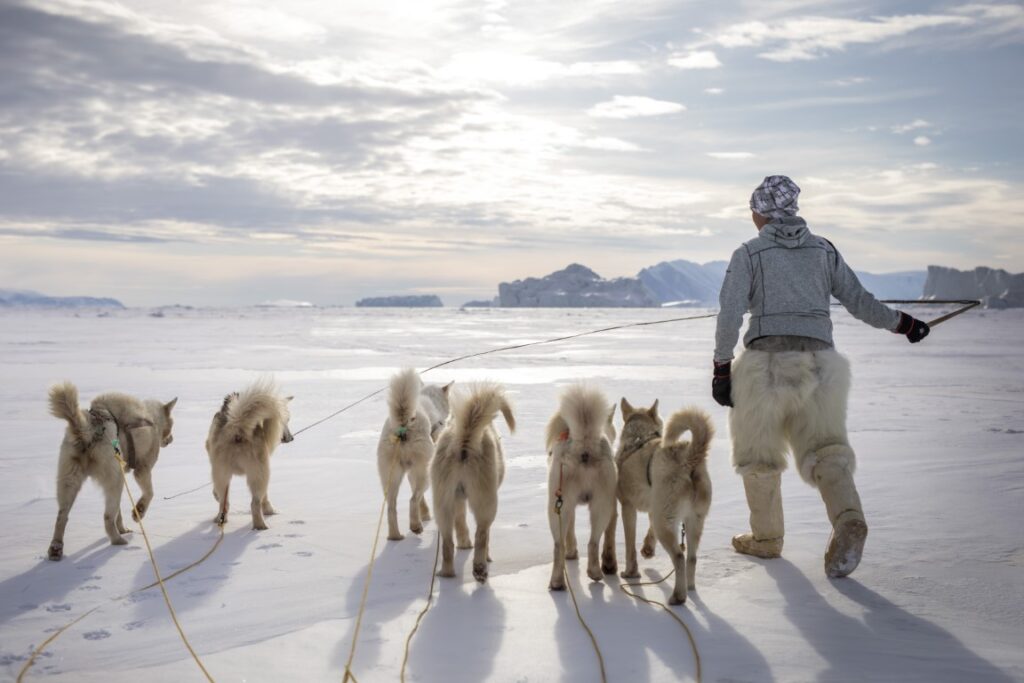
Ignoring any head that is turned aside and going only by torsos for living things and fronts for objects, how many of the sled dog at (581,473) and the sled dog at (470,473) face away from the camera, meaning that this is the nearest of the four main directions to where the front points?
2

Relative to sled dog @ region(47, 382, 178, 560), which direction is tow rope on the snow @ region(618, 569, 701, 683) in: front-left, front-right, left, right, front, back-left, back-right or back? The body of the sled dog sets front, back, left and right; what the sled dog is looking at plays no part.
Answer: right

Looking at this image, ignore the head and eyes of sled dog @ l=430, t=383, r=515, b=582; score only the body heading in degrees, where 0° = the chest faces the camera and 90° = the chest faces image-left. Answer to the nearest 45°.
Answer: approximately 180°

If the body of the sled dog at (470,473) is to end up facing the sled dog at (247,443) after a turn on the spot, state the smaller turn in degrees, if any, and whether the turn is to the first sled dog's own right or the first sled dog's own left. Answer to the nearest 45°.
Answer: approximately 45° to the first sled dog's own left

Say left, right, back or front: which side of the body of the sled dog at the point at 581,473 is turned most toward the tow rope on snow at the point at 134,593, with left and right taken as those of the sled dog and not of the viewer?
left

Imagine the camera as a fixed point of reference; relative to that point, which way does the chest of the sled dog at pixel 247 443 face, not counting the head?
away from the camera

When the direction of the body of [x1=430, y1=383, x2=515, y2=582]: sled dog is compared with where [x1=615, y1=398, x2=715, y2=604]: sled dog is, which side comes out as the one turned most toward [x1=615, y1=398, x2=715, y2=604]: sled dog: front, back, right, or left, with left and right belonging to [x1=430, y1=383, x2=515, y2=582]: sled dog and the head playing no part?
right

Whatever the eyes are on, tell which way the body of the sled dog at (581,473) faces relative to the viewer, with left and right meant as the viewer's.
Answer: facing away from the viewer

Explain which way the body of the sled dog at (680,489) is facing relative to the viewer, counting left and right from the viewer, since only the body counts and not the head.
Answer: facing away from the viewer and to the left of the viewer

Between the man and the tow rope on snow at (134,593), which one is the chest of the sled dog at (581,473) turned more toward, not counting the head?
the man
